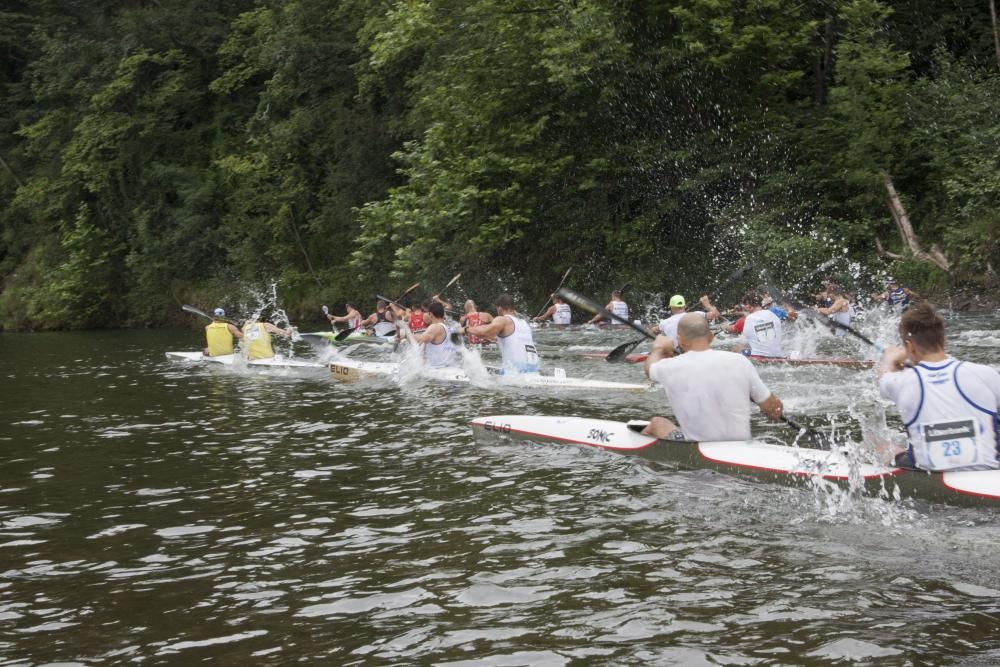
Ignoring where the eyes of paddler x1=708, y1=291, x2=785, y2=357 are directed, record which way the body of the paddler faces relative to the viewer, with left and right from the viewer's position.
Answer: facing away from the viewer and to the left of the viewer

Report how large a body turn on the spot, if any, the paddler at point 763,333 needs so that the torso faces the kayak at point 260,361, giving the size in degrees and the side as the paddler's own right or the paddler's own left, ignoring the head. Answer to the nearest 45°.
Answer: approximately 45° to the paddler's own left

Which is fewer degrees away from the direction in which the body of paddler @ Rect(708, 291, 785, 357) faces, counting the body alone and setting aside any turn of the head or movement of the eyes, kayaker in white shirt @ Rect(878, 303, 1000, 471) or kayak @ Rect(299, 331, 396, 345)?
the kayak

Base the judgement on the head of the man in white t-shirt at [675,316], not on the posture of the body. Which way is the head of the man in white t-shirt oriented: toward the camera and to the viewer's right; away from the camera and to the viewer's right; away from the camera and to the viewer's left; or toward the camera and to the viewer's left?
away from the camera and to the viewer's left

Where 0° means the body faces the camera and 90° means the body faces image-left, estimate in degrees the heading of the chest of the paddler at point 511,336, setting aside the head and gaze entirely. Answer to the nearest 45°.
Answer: approximately 135°

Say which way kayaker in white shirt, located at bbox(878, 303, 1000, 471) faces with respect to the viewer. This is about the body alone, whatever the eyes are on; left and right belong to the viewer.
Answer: facing away from the viewer and to the left of the viewer

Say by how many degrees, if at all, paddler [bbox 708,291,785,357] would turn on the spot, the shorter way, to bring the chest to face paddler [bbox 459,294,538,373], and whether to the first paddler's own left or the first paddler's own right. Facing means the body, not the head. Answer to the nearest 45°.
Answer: approximately 90° to the first paddler's own left

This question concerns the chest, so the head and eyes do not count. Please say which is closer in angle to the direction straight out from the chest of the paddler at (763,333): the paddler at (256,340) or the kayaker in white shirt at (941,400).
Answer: the paddler
